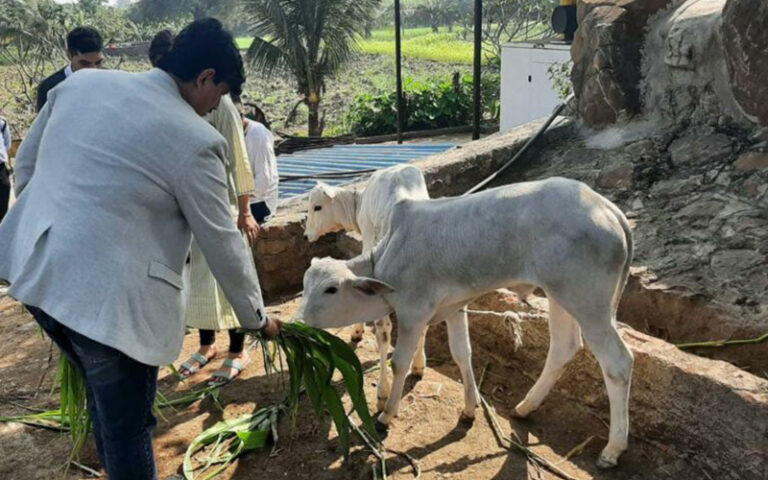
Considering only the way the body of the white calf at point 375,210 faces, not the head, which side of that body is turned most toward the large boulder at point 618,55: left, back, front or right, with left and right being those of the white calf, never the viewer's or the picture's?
back

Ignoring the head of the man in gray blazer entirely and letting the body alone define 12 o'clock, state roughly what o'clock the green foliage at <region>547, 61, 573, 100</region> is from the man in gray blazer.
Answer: The green foliage is roughly at 12 o'clock from the man in gray blazer.

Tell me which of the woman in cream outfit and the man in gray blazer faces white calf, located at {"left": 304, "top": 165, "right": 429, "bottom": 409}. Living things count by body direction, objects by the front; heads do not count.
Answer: the man in gray blazer

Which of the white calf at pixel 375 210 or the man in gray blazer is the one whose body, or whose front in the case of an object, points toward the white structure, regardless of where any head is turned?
the man in gray blazer

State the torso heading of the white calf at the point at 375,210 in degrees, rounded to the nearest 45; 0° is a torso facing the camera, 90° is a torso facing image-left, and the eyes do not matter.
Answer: approximately 45°

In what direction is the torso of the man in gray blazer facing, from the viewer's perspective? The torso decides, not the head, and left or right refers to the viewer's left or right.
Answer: facing away from the viewer and to the right of the viewer

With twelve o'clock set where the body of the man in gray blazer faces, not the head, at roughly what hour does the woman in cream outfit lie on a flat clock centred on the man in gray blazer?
The woman in cream outfit is roughly at 11 o'clock from the man in gray blazer.

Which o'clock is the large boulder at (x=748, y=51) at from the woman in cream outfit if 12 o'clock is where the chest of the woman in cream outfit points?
The large boulder is roughly at 7 o'clock from the woman in cream outfit.

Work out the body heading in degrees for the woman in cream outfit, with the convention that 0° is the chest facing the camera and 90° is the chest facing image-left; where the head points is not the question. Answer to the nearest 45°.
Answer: approximately 45°

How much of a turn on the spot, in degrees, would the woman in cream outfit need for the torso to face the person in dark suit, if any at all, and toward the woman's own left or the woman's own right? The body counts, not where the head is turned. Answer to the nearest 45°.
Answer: approximately 90° to the woman's own right

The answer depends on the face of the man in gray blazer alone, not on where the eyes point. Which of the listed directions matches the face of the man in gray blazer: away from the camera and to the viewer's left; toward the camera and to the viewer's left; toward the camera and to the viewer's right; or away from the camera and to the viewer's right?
away from the camera and to the viewer's right
